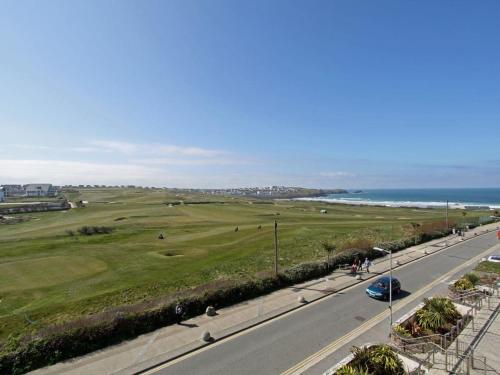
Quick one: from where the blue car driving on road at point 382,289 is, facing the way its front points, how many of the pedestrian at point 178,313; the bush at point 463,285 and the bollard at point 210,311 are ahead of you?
2

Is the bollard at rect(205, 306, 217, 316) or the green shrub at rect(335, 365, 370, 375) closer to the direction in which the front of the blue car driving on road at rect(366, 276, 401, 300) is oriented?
the bollard

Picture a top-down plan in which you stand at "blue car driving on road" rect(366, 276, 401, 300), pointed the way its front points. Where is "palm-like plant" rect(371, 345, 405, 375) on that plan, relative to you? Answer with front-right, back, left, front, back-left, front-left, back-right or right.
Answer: front-left

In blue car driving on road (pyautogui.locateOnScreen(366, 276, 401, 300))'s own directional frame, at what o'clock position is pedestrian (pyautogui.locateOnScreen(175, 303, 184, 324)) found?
The pedestrian is roughly at 12 o'clock from the blue car driving on road.

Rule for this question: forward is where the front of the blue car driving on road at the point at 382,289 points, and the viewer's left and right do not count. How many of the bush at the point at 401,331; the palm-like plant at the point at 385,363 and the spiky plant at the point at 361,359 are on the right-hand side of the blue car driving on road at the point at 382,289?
0

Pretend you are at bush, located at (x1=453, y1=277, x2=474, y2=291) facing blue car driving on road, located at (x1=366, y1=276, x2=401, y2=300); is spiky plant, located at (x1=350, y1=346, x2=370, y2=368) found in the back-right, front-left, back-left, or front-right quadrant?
front-left

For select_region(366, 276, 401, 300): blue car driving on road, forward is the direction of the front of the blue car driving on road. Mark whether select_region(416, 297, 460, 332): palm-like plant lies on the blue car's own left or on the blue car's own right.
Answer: on the blue car's own left

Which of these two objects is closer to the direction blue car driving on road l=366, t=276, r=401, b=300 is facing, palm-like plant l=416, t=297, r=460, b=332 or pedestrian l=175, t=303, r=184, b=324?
the pedestrian

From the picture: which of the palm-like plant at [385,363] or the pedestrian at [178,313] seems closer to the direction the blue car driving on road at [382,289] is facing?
the pedestrian

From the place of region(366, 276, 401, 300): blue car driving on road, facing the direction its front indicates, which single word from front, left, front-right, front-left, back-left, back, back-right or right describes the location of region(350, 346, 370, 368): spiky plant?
front-left

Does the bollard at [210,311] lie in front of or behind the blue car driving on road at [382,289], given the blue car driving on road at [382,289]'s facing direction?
in front

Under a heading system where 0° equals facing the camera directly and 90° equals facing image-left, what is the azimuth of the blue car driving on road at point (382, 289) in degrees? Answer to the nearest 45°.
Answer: approximately 45°

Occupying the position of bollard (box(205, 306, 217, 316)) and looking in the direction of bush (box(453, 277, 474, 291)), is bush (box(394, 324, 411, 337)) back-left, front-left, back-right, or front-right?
front-right

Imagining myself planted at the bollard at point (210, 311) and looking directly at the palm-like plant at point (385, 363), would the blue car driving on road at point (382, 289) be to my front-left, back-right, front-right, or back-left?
front-left

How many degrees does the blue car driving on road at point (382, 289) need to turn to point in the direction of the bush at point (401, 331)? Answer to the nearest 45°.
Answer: approximately 45° to its left
